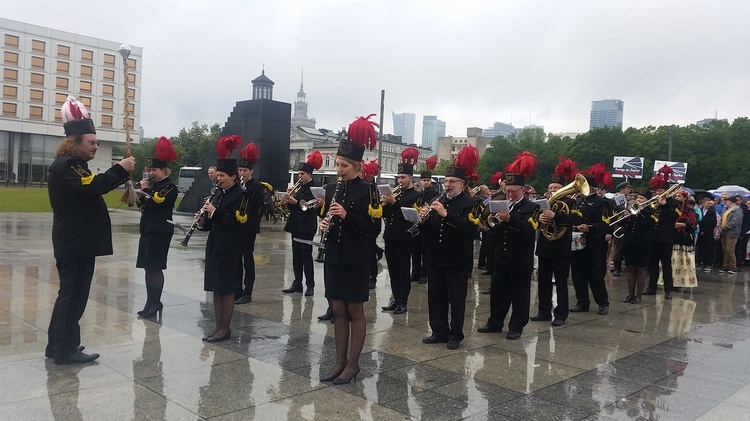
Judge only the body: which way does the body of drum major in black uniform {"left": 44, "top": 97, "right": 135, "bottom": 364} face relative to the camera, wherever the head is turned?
to the viewer's right

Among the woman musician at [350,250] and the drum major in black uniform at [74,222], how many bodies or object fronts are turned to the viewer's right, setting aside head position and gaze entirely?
1

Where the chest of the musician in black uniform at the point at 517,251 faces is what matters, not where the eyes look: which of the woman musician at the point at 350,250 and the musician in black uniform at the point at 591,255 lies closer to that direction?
the woman musician

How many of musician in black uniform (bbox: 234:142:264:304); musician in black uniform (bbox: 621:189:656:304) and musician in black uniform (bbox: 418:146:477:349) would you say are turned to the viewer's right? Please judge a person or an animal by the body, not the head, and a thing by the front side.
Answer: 0

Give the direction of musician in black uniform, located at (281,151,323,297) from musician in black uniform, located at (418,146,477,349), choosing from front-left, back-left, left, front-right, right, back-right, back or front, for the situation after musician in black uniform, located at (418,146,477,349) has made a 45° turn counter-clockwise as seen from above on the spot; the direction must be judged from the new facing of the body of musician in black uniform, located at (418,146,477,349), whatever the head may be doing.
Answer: back-right

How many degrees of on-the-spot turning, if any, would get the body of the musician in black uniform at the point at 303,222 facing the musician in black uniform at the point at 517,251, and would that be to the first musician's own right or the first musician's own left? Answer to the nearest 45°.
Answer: approximately 90° to the first musician's own left

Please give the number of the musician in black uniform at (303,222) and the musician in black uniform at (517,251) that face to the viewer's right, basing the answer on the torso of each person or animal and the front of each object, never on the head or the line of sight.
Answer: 0

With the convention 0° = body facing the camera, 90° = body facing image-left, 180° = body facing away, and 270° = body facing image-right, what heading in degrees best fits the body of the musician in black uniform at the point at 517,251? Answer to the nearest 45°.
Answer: approximately 45°

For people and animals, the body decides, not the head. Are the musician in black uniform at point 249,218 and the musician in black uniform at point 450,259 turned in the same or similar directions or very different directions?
same or similar directions

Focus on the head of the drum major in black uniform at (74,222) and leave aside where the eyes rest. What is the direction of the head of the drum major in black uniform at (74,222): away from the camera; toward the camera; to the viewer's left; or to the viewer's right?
to the viewer's right

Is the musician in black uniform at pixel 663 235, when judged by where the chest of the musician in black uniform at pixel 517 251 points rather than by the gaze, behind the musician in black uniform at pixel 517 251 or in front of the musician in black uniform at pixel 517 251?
behind

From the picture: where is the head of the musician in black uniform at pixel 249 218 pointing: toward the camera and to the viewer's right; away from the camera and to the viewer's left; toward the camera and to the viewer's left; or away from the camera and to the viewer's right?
toward the camera and to the viewer's left

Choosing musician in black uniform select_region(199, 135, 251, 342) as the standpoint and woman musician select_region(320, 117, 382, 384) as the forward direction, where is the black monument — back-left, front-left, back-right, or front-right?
back-left

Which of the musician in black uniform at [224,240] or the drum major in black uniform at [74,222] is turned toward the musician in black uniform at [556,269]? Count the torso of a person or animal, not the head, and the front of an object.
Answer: the drum major in black uniform at [74,222]

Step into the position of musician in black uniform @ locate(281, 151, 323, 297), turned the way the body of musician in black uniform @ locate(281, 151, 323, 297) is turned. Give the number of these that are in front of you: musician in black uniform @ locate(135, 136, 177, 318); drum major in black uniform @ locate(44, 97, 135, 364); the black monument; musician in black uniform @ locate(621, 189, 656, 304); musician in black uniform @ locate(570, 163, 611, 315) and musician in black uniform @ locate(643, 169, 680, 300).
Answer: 2

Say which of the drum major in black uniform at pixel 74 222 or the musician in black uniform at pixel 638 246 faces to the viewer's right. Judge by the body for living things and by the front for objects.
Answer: the drum major in black uniform at pixel 74 222

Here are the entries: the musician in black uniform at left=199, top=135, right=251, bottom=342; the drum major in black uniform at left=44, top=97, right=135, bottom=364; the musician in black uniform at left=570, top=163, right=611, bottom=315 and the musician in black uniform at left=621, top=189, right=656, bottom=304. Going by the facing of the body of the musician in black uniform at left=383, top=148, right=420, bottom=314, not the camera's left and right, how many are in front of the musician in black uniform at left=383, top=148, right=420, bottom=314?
2

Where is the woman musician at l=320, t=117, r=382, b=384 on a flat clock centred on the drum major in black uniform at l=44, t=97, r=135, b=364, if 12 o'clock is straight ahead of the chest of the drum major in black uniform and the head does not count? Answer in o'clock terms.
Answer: The woman musician is roughly at 1 o'clock from the drum major in black uniform.

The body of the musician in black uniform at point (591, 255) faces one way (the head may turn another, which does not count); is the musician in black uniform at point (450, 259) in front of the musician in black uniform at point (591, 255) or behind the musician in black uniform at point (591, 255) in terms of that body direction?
in front

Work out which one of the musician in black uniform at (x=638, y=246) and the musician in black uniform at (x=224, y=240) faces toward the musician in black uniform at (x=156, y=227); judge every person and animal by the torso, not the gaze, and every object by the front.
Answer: the musician in black uniform at (x=638, y=246)

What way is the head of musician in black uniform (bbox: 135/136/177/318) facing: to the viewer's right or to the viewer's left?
to the viewer's left

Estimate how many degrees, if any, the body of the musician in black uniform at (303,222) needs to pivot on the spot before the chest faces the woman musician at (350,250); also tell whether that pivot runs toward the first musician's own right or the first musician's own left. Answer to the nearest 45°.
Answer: approximately 45° to the first musician's own left
